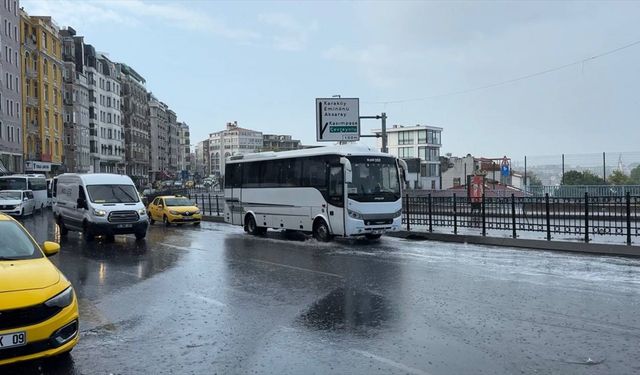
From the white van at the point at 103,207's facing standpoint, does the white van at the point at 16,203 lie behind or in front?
behind

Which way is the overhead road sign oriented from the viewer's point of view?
toward the camera

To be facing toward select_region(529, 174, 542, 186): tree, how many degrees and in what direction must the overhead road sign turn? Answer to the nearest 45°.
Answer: approximately 135° to its left

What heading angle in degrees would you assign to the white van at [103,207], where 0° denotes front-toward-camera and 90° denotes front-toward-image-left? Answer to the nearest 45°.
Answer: approximately 315°

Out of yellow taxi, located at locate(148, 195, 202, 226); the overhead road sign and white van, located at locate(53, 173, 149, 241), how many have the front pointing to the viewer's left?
0

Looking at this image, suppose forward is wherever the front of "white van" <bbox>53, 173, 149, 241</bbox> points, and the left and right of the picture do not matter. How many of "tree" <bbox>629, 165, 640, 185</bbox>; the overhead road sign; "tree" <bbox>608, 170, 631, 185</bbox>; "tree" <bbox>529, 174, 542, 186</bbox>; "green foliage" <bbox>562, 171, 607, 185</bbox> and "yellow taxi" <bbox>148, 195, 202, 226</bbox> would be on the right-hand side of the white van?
0

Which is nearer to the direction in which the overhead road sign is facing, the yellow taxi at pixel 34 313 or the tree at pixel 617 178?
the yellow taxi

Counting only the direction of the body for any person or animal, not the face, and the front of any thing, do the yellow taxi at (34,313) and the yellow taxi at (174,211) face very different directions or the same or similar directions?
same or similar directions

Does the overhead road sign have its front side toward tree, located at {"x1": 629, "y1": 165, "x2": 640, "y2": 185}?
no

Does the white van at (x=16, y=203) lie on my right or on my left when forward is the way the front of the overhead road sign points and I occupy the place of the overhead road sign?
on my right

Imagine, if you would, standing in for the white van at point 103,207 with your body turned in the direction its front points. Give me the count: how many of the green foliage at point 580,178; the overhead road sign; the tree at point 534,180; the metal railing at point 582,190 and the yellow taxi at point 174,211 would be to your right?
0

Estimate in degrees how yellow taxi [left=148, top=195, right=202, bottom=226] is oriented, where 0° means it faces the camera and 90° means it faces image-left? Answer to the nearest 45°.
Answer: approximately 315°

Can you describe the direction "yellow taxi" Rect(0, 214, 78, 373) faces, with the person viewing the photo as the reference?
facing the viewer and to the right of the viewer

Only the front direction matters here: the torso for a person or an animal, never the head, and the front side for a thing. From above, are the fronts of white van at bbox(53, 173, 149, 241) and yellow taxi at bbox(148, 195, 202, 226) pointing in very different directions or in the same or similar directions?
same or similar directions

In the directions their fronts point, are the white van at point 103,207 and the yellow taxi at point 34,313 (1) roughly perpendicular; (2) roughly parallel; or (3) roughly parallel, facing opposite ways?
roughly parallel
